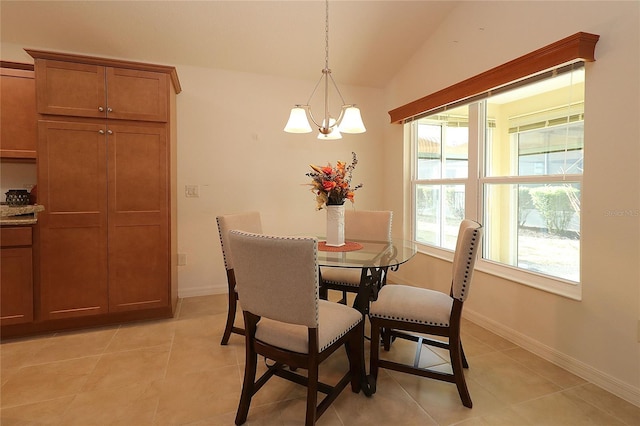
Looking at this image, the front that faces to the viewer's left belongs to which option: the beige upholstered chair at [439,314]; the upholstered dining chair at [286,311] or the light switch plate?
the beige upholstered chair

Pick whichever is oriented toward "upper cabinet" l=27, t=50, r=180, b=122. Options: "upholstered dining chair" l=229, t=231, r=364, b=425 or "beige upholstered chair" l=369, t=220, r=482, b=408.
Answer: the beige upholstered chair

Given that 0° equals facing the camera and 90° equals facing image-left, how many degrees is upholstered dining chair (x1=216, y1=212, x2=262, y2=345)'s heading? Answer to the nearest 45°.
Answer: approximately 315°

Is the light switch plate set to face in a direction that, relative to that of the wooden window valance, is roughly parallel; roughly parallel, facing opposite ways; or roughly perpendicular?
roughly perpendicular

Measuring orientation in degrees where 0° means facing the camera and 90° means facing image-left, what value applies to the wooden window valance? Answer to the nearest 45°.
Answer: approximately 45°

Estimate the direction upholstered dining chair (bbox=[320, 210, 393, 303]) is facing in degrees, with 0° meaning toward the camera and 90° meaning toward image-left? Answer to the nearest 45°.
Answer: approximately 45°

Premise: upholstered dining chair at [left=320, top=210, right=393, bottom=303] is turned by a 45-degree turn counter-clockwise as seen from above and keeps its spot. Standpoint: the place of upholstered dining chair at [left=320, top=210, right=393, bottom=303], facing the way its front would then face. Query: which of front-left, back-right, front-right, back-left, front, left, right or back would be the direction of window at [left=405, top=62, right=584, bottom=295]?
left

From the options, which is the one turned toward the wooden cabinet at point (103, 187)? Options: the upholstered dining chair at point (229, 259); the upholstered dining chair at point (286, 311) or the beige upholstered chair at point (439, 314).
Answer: the beige upholstered chair

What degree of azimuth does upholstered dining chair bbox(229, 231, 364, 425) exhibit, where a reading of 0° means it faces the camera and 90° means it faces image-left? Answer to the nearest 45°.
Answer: approximately 225°

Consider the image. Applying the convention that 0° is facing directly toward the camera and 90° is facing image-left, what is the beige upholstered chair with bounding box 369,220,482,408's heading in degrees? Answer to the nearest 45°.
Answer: approximately 90°

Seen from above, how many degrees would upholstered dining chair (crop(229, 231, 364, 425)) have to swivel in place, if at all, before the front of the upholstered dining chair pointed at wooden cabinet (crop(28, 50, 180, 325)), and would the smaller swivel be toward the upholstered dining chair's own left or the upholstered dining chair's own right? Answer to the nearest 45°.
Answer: approximately 90° to the upholstered dining chair's own left
